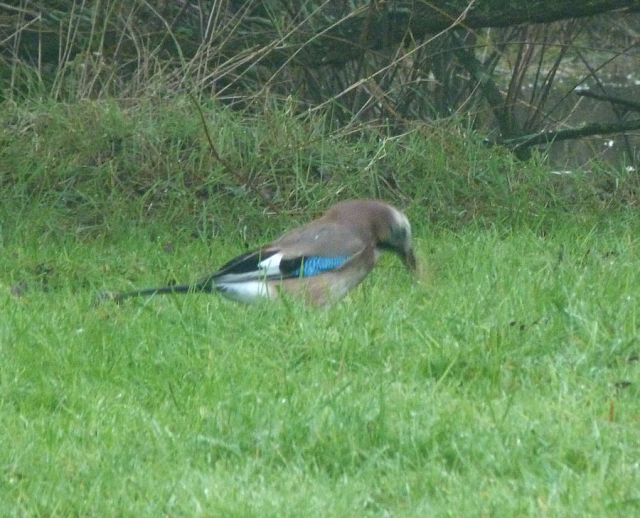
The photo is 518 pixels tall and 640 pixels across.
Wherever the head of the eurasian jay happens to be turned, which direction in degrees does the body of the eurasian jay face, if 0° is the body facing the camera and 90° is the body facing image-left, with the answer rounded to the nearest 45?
approximately 270°
